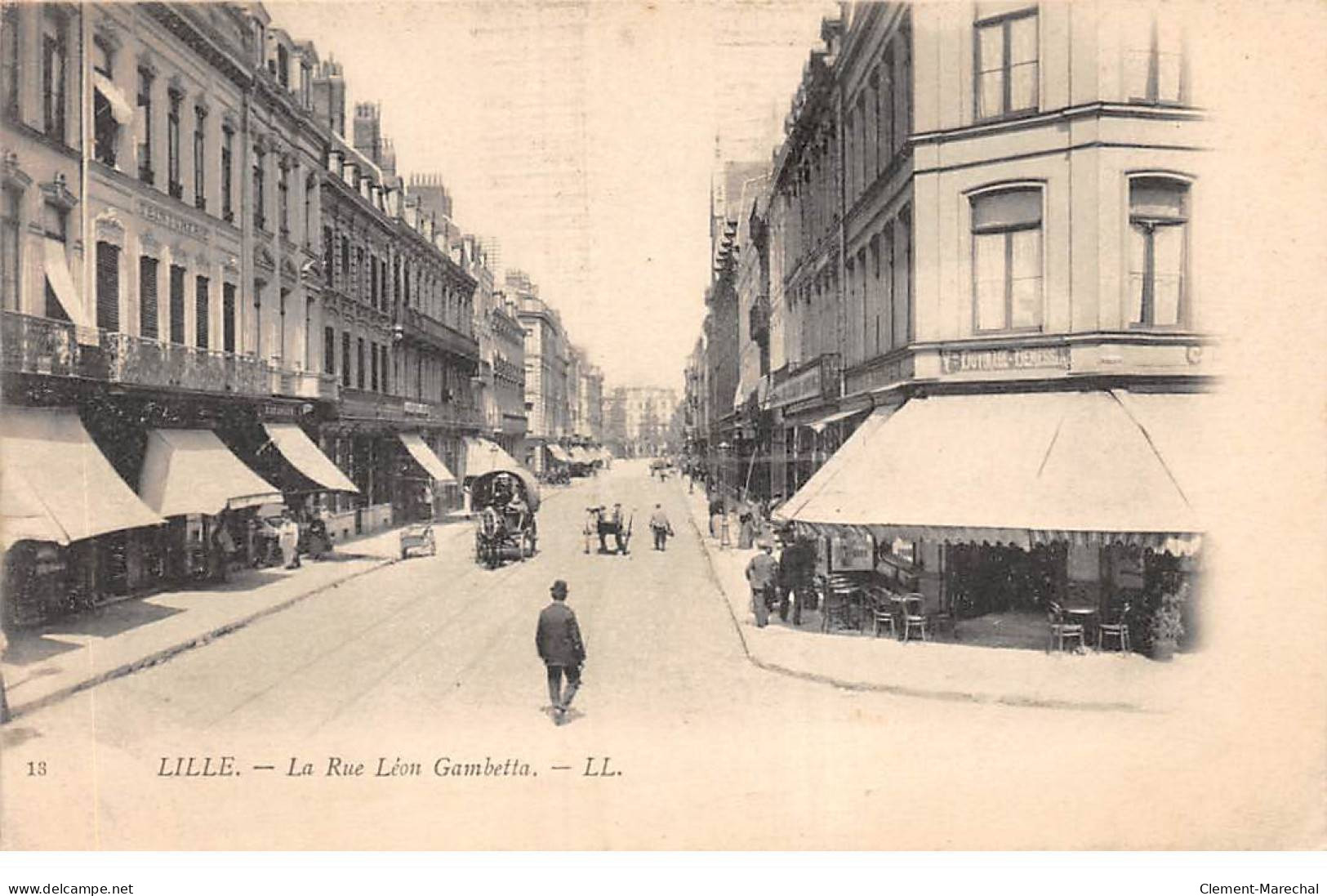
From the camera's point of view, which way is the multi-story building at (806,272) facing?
to the viewer's left

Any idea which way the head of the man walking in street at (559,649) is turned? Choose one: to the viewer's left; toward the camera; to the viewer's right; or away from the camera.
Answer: away from the camera

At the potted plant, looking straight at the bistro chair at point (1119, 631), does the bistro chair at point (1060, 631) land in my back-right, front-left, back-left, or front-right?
front-left

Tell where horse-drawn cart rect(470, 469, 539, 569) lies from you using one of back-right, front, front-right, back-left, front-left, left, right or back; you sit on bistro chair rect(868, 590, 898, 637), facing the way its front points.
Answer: back

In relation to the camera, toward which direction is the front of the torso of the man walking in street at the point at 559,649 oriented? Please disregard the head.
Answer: away from the camera

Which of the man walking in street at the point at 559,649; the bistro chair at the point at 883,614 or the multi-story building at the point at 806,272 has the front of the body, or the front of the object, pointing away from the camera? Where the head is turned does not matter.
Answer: the man walking in street

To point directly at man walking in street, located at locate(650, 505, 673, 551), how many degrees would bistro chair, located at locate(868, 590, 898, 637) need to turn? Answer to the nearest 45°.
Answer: approximately 180°

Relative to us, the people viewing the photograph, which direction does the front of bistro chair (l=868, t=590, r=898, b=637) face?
facing the viewer and to the right of the viewer
